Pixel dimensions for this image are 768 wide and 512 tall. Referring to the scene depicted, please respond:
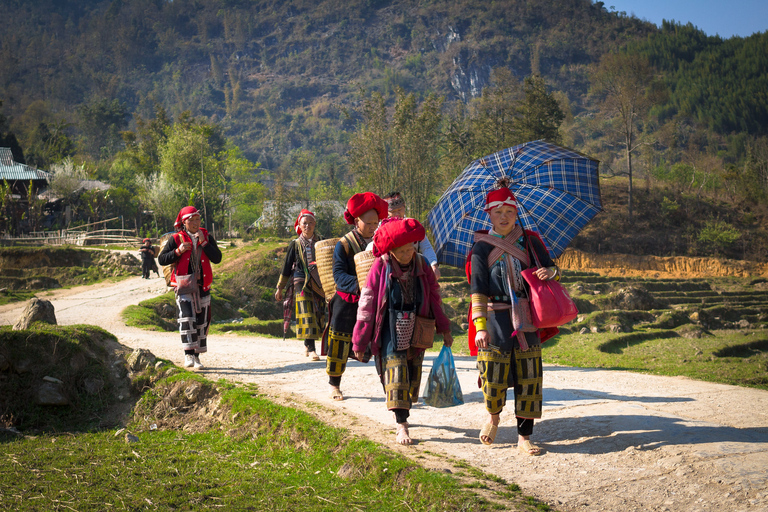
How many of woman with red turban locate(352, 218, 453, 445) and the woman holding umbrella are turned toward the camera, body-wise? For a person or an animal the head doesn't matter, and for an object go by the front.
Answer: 2

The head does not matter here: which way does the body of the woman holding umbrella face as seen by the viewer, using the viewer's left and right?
facing the viewer

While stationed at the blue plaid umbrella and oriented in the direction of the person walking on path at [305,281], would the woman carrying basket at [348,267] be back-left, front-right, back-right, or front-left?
front-left

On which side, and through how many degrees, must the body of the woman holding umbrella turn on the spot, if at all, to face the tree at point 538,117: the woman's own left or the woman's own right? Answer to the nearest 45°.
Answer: approximately 180°

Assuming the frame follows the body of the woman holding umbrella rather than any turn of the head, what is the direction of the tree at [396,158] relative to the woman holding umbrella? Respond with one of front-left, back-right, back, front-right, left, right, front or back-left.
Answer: back

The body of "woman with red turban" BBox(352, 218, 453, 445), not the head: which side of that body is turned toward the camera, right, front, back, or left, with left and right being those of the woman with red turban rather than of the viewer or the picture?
front

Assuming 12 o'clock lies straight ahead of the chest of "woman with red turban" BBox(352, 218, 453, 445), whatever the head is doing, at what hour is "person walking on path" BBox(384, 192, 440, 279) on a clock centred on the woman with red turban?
The person walking on path is roughly at 6 o'clock from the woman with red turban.

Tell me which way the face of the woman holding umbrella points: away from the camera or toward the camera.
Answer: toward the camera

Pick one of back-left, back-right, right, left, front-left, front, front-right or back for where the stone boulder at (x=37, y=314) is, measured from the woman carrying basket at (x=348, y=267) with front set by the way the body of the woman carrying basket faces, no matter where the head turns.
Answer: back

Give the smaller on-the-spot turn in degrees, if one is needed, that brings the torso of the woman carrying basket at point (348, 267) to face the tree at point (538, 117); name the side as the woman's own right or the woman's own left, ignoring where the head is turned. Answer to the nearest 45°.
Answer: approximately 135° to the woman's own left

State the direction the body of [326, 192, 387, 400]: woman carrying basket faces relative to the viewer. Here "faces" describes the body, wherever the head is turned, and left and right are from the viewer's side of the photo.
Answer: facing the viewer and to the right of the viewer
